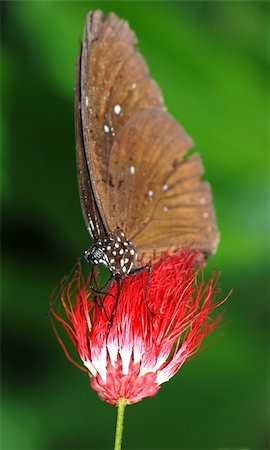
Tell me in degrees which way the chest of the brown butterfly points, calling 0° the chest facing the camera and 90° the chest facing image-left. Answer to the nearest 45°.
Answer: approximately 45°
